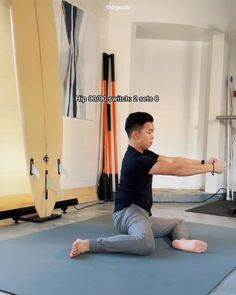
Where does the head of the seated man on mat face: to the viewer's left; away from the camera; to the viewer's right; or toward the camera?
to the viewer's right

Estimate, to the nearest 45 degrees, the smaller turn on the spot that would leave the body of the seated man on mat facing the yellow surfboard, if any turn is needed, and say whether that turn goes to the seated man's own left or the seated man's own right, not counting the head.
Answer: approximately 135° to the seated man's own left

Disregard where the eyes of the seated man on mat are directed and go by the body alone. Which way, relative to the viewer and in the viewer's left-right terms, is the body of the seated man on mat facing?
facing to the right of the viewer

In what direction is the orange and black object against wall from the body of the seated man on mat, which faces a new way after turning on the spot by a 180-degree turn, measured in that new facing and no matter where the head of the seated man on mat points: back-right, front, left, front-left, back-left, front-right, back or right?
right
